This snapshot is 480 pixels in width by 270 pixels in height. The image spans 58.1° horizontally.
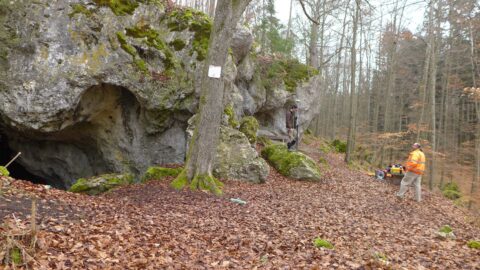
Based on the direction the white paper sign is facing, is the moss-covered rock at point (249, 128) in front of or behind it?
behind

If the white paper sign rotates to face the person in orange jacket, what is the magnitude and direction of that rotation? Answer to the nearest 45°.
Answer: approximately 90° to its left

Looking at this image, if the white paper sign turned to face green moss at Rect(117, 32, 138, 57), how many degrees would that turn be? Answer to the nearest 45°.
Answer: approximately 135° to its right

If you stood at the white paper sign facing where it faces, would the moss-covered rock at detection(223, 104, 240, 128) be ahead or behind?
behind

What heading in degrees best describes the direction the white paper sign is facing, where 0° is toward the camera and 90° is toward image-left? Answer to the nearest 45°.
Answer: approximately 0°

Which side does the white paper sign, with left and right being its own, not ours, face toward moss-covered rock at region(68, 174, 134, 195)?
right
